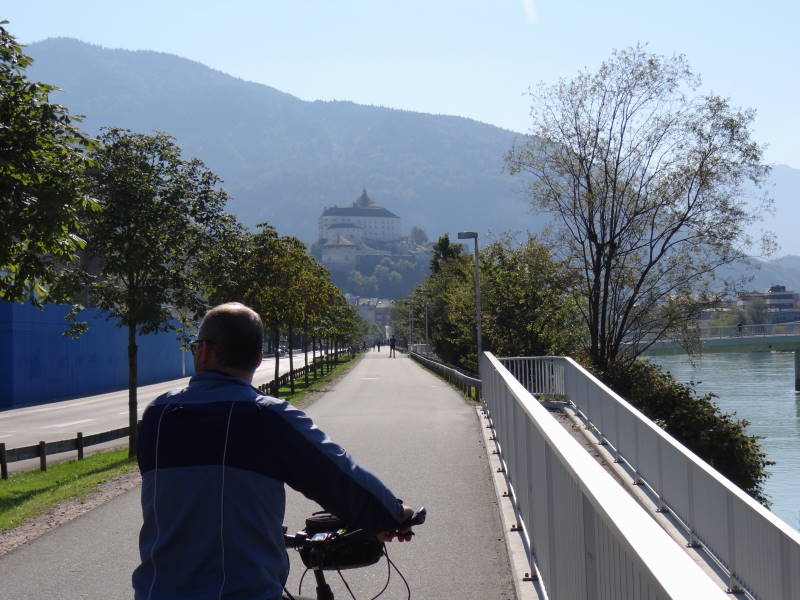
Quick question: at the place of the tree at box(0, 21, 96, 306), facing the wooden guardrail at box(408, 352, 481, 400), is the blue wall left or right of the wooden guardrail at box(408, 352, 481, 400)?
left

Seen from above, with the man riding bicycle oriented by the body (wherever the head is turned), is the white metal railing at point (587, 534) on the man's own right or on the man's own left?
on the man's own right

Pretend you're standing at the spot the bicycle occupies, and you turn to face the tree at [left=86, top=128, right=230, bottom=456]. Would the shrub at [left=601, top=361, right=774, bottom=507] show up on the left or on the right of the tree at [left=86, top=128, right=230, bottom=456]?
right

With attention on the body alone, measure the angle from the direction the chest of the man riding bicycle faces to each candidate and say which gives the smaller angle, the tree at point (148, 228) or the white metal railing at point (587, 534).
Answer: the tree

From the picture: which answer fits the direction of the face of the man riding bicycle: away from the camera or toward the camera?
away from the camera

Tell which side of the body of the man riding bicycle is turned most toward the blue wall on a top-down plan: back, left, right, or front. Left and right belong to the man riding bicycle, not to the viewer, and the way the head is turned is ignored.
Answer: front

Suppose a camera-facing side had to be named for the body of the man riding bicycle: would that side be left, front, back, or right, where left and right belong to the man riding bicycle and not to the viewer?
back

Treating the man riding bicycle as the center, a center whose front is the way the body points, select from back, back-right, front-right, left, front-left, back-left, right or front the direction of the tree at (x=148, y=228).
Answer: front

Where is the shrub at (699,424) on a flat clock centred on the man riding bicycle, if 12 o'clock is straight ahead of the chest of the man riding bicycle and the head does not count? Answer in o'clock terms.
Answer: The shrub is roughly at 1 o'clock from the man riding bicycle.

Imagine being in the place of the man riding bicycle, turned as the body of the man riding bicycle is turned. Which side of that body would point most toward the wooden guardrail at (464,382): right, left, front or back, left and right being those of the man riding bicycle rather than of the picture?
front

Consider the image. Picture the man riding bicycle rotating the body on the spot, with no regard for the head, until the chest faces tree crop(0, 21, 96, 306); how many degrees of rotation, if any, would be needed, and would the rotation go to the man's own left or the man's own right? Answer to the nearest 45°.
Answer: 0° — they already face it
